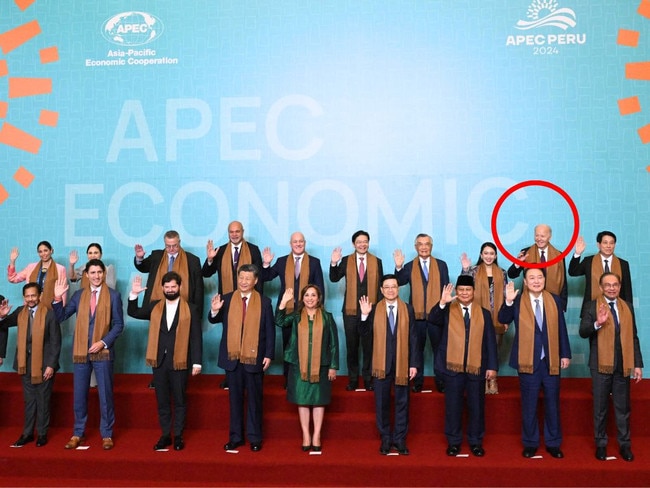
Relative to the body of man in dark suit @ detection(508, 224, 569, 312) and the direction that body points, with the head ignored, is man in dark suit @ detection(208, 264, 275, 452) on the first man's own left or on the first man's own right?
on the first man's own right

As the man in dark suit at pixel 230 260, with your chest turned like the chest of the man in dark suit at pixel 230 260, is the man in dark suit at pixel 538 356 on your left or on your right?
on your left

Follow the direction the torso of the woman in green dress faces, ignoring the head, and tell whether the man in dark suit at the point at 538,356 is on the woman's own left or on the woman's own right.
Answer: on the woman's own left

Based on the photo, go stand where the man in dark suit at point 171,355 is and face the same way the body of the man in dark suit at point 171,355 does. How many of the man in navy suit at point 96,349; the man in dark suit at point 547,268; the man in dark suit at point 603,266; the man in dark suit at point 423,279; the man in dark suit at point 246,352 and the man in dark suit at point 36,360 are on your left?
4

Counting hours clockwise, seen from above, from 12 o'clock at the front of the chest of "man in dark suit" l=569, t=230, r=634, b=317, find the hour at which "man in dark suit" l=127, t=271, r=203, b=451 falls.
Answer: "man in dark suit" l=127, t=271, r=203, b=451 is roughly at 2 o'clock from "man in dark suit" l=569, t=230, r=634, b=317.

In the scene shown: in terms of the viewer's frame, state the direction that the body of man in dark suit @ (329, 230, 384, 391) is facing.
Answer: toward the camera

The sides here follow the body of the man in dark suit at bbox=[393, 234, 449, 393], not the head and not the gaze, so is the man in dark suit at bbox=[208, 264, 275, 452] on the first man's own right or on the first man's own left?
on the first man's own right

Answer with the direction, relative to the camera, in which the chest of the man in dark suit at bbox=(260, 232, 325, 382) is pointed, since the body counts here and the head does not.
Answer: toward the camera

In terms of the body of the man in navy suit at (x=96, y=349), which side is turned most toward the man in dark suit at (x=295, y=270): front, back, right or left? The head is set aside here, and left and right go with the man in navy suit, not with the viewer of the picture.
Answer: left

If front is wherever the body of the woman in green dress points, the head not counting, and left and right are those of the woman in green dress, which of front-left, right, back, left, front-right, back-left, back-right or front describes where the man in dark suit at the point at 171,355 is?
right

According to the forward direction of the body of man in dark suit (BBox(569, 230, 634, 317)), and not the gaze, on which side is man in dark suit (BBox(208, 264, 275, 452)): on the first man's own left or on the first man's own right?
on the first man's own right

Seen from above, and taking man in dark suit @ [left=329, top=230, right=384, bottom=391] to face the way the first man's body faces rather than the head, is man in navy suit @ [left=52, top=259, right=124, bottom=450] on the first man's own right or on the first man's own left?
on the first man's own right

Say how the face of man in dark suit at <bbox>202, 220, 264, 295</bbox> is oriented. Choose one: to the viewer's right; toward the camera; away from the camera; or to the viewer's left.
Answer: toward the camera

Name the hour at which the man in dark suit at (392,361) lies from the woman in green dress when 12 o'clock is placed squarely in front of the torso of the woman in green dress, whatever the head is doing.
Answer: The man in dark suit is roughly at 9 o'clock from the woman in green dress.

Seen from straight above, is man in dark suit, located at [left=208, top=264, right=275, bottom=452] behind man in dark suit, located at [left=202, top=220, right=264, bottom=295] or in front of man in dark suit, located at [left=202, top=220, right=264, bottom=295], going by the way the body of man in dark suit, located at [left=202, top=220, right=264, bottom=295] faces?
in front
